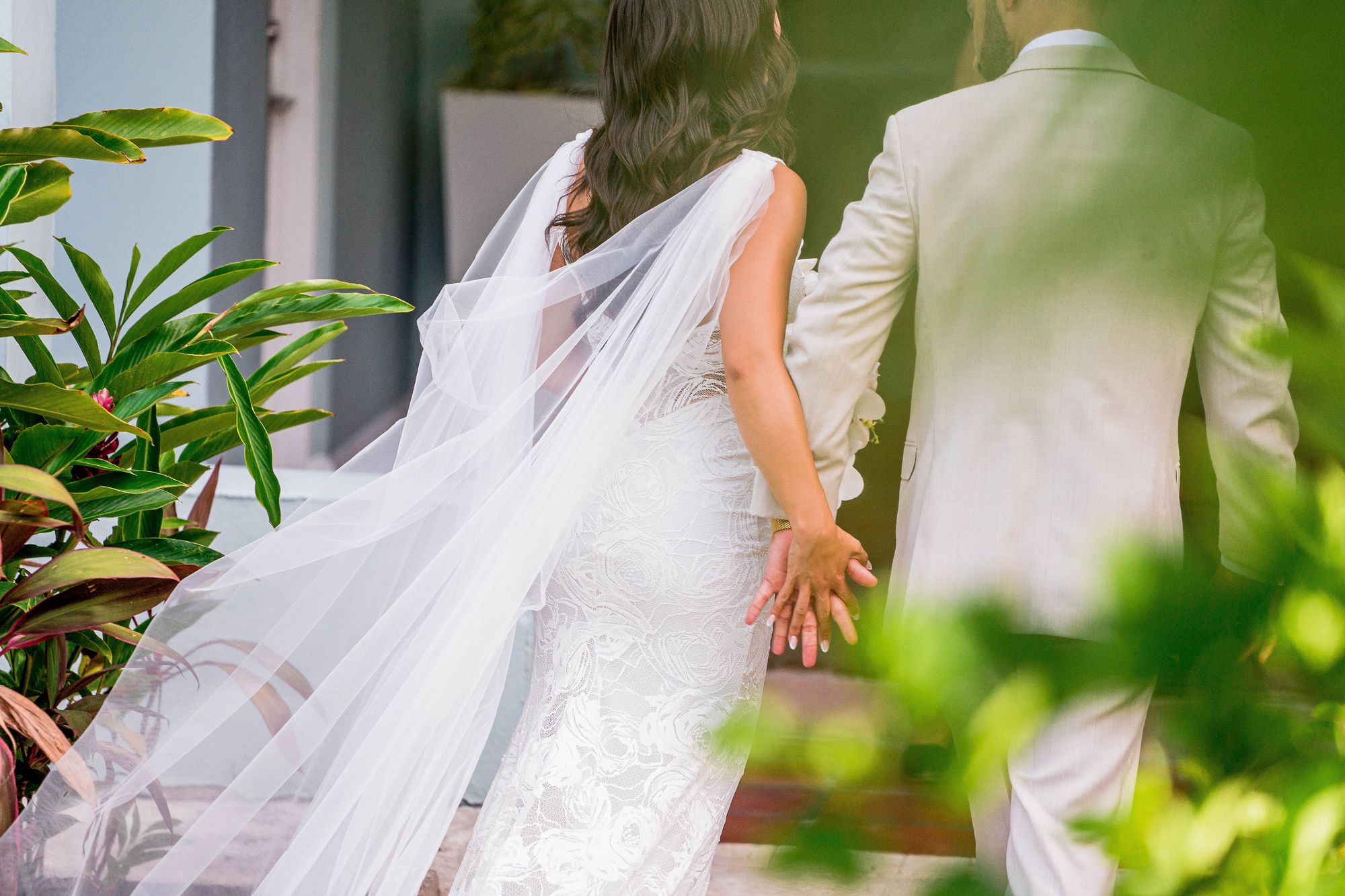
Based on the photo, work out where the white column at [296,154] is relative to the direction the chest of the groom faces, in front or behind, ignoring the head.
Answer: in front

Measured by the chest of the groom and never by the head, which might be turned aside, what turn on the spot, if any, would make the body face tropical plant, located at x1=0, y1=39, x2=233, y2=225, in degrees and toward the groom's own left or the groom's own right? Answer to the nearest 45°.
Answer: approximately 45° to the groom's own left

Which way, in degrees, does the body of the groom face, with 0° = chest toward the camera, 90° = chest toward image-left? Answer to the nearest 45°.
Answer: approximately 180°
